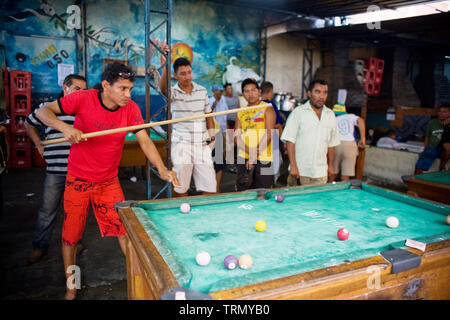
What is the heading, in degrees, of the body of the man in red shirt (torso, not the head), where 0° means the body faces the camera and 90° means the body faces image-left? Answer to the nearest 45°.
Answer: approximately 315°

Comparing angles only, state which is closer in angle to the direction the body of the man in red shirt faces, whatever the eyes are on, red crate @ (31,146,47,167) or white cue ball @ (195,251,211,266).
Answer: the white cue ball

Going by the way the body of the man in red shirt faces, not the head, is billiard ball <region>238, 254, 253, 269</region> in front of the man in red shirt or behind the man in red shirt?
in front

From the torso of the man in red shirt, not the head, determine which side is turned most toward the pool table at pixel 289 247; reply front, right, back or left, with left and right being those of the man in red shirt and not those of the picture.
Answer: front

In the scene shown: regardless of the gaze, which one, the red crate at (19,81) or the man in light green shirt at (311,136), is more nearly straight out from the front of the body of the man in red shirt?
the man in light green shirt

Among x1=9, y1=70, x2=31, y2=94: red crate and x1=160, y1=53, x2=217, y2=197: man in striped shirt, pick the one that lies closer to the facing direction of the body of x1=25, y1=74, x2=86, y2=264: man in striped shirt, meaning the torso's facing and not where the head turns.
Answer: the man in striped shirt

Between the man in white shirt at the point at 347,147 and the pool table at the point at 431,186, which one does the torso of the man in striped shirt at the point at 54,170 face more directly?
the pool table

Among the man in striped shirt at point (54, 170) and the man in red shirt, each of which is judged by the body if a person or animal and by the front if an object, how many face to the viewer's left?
0
